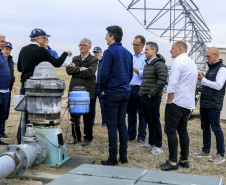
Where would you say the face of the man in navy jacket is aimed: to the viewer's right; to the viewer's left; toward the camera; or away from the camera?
to the viewer's left

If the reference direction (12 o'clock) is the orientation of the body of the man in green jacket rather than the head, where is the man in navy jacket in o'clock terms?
The man in navy jacket is roughly at 10 o'clock from the man in green jacket.

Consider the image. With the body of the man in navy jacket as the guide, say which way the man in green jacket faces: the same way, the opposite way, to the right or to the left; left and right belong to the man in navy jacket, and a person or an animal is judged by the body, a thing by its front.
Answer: to the left

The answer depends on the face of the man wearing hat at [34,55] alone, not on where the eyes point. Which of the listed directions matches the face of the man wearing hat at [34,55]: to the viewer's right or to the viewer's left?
to the viewer's right

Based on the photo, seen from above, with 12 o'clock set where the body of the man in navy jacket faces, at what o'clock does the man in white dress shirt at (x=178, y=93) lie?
The man in white dress shirt is roughly at 5 o'clock from the man in navy jacket.

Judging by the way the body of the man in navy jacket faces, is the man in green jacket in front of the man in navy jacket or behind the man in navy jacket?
in front

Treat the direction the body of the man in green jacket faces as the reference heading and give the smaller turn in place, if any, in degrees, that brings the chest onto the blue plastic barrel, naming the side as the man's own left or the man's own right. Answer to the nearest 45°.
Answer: approximately 45° to the man's own left

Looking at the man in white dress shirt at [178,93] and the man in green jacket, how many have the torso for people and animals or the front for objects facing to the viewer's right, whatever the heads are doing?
0

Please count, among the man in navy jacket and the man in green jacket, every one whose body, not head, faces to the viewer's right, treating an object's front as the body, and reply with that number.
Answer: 0

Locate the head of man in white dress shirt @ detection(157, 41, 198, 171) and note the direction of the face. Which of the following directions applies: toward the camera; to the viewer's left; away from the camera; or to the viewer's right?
to the viewer's left

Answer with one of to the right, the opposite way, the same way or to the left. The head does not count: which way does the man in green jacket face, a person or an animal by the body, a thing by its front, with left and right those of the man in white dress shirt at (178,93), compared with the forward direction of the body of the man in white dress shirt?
to the left
